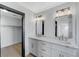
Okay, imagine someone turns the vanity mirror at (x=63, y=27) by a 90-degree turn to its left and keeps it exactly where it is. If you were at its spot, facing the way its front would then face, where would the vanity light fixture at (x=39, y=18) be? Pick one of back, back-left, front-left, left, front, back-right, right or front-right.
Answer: back

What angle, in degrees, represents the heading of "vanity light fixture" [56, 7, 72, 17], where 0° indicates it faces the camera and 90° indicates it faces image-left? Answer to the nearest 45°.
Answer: approximately 45°

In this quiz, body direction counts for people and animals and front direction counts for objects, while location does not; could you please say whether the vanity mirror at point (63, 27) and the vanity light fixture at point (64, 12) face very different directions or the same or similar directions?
same or similar directions

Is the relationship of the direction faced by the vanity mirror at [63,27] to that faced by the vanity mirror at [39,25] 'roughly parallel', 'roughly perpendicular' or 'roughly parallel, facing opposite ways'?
roughly parallel

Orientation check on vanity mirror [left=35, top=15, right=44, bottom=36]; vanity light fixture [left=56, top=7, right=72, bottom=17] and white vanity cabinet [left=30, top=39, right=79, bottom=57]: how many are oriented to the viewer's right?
0

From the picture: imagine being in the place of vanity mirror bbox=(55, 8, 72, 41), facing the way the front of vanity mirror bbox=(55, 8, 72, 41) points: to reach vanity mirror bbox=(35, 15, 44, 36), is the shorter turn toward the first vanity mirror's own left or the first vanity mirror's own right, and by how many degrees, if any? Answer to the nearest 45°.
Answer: approximately 90° to the first vanity mirror's own right

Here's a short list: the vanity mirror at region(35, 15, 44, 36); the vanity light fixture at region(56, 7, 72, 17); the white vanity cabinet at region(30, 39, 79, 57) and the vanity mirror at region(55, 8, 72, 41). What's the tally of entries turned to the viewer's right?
0

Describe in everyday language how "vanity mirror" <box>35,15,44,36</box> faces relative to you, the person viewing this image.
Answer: facing the viewer and to the left of the viewer

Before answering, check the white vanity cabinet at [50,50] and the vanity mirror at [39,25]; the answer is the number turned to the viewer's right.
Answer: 0

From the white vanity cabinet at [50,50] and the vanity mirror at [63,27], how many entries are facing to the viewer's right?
0

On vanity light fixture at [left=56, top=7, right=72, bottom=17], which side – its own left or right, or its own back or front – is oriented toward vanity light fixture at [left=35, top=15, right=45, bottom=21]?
right

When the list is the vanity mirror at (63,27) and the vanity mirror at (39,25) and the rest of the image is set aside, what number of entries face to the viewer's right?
0
